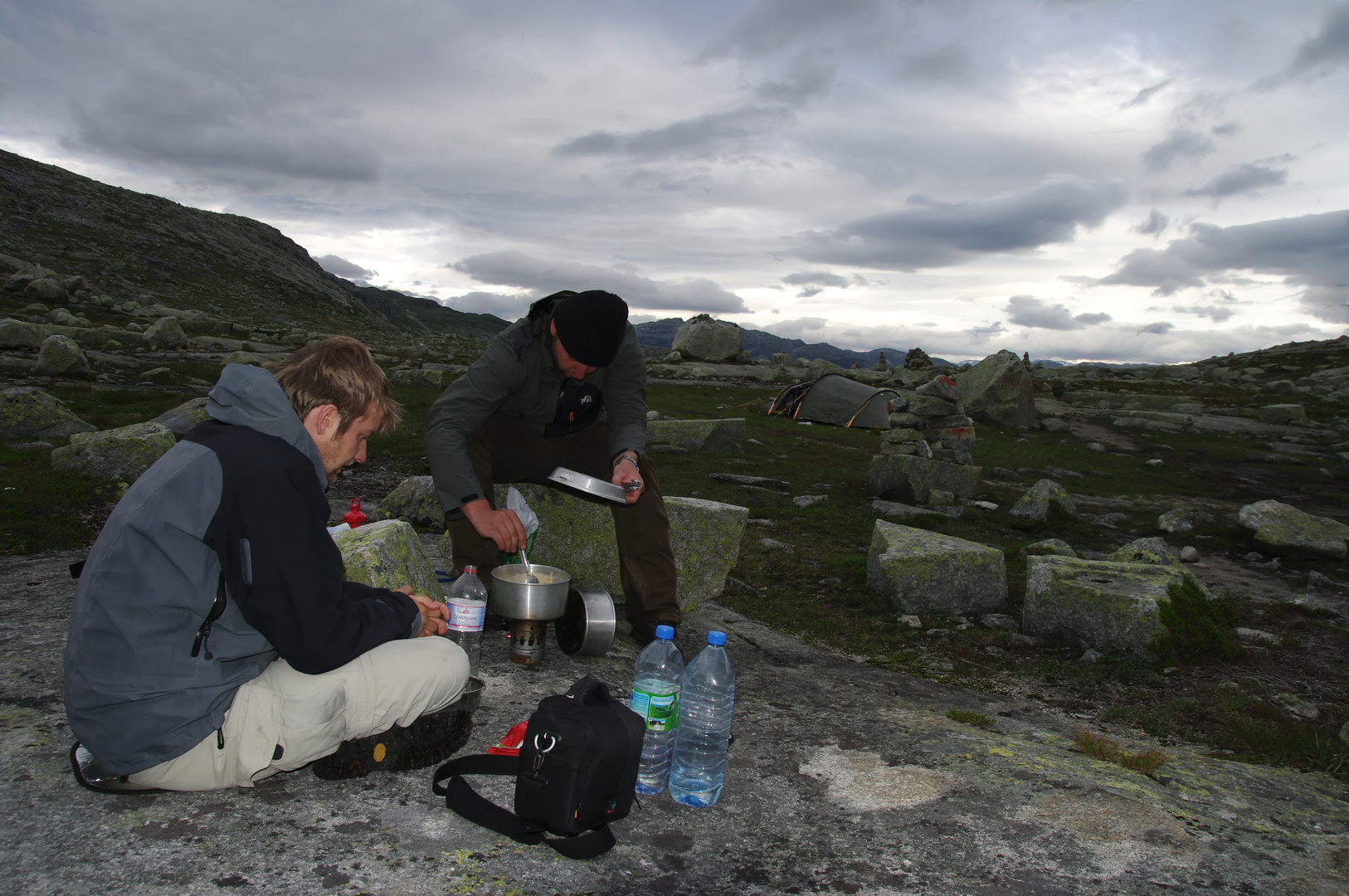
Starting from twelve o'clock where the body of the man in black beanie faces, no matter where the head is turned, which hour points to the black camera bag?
The black camera bag is roughly at 12 o'clock from the man in black beanie.

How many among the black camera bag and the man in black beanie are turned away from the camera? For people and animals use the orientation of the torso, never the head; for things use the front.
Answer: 0

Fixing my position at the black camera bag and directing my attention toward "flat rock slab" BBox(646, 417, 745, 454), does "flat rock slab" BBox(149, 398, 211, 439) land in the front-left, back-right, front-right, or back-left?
front-left

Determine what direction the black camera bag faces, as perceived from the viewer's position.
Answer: facing the viewer and to the right of the viewer

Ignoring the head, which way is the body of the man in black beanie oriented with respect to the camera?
toward the camera

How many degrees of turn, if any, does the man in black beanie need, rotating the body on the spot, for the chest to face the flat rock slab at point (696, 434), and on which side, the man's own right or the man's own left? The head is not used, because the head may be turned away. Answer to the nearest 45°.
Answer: approximately 180°

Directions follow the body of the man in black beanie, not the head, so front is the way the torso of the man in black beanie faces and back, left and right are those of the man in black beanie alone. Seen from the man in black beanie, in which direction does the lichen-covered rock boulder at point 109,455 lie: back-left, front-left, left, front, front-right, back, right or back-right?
back-right

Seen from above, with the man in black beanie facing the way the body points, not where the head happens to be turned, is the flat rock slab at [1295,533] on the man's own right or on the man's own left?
on the man's own left

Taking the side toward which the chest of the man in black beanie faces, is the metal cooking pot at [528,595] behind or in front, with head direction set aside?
in front

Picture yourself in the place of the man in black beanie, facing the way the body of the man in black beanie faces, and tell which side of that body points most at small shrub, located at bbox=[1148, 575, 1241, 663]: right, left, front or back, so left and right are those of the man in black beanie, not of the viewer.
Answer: left

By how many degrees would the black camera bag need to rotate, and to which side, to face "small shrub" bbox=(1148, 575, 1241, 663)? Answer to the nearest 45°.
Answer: approximately 90° to its left

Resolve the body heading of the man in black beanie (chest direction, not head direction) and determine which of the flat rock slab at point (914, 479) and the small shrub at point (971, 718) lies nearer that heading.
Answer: the small shrub
